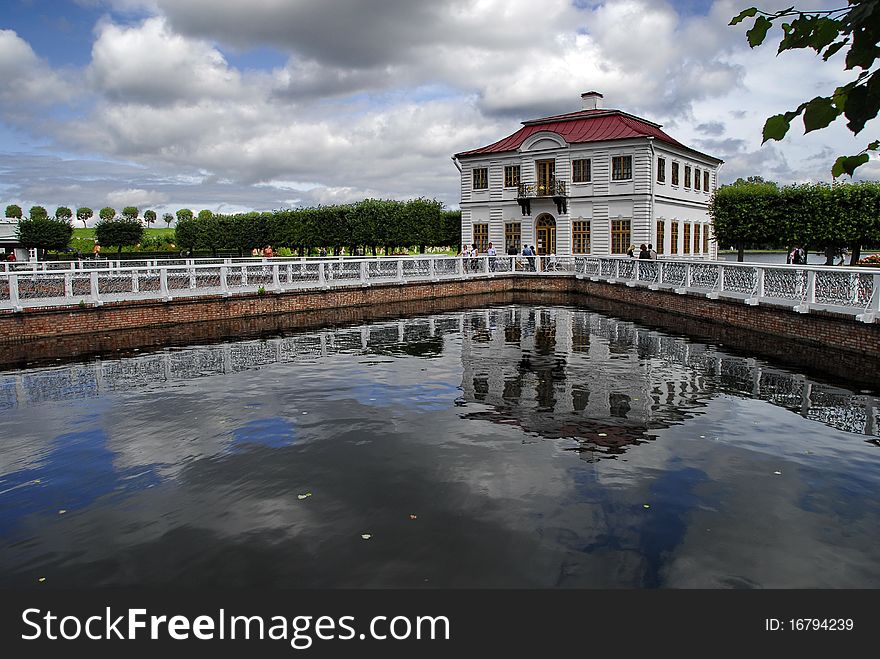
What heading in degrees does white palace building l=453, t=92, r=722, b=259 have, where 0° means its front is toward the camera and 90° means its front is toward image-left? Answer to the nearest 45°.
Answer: approximately 45°

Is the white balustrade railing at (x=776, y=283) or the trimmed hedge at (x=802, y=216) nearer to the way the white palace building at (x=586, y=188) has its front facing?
the white balustrade railing

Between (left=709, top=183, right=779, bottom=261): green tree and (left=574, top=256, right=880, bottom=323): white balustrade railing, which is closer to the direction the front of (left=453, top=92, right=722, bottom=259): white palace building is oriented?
the white balustrade railing

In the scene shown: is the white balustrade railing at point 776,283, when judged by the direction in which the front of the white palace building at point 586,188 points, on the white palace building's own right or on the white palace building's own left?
on the white palace building's own left
